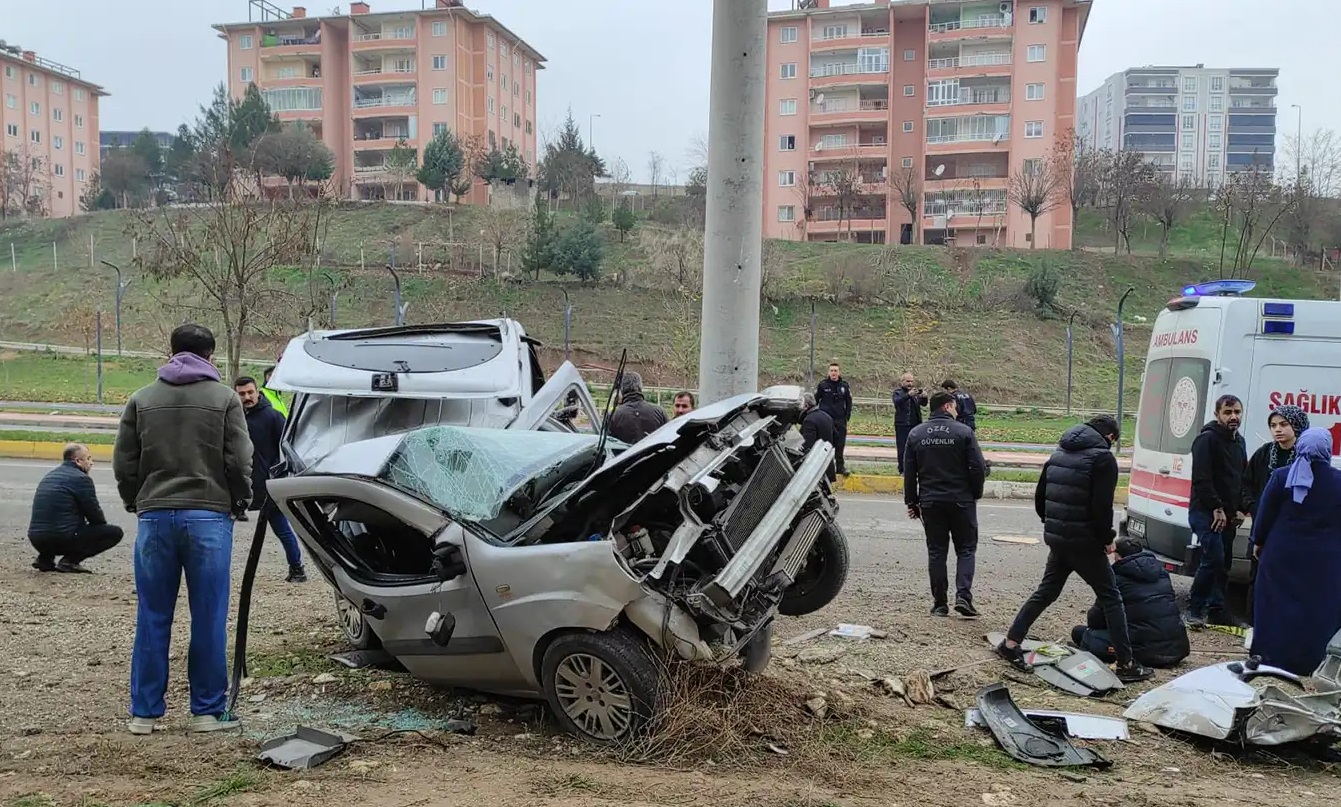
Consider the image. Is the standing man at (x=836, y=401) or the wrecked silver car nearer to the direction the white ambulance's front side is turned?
the standing man

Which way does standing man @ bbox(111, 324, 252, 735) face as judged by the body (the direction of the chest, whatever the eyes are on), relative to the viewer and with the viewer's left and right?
facing away from the viewer

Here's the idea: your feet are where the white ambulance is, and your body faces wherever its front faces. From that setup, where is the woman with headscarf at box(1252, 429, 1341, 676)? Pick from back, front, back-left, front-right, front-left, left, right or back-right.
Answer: back-right

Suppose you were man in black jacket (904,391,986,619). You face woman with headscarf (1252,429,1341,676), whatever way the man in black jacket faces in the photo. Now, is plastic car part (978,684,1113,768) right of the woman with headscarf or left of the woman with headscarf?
right

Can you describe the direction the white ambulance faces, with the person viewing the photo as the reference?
facing away from the viewer and to the right of the viewer

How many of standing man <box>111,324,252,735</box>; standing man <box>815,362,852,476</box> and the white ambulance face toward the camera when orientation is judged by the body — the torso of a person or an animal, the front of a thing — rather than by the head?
1

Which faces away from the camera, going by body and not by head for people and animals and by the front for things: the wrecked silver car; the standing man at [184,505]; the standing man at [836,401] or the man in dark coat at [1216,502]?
the standing man at [184,505]

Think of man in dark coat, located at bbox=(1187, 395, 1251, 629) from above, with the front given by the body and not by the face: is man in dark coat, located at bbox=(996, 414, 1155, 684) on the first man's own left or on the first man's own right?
on the first man's own right
